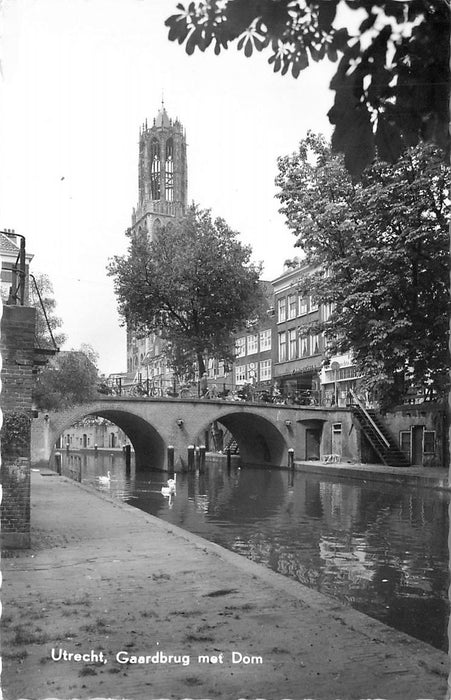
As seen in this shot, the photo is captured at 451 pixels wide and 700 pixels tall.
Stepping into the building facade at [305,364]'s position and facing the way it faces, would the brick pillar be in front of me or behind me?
in front

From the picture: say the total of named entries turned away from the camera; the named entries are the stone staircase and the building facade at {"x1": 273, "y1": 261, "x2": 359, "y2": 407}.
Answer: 0

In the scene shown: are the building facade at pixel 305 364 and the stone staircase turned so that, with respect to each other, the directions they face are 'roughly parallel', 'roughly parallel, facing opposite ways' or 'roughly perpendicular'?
roughly perpendicular

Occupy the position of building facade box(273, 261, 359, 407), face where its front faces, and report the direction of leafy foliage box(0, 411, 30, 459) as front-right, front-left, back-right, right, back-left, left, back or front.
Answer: front-left

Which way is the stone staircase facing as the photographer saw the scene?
facing the viewer and to the right of the viewer

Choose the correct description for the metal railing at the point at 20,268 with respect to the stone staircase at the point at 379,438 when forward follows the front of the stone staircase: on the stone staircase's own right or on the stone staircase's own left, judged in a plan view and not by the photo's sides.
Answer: on the stone staircase's own right

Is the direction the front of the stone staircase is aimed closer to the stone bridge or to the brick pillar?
the brick pillar

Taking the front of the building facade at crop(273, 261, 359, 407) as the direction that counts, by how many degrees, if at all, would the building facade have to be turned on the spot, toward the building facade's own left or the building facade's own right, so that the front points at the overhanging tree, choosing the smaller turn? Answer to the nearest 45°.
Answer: approximately 45° to the building facade's own left
